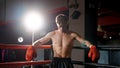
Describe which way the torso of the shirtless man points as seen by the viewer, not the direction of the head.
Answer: away from the camera
